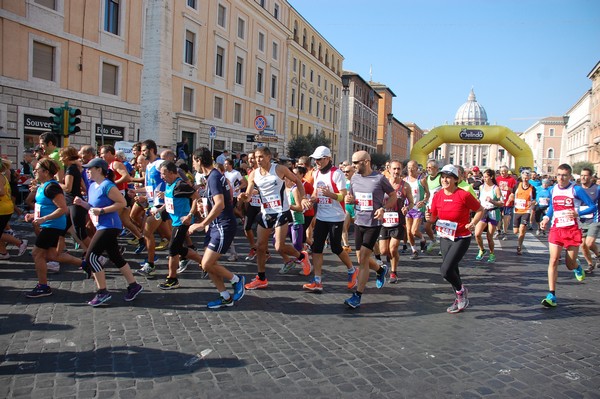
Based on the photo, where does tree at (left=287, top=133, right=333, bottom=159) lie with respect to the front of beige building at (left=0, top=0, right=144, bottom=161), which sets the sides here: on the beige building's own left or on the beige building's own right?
on the beige building's own left

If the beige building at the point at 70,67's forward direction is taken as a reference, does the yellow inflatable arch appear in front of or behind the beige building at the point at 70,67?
in front

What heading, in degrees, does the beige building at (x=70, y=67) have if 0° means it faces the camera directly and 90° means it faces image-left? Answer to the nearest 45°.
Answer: approximately 315°

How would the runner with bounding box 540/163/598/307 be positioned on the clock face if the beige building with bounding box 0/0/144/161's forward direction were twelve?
The runner is roughly at 1 o'clock from the beige building.

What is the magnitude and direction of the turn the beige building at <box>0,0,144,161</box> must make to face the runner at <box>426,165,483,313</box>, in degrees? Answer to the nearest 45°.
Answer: approximately 45° to its right

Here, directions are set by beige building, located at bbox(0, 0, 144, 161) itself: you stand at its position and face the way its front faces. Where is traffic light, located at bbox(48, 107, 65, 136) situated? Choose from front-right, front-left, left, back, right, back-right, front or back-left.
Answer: front-right

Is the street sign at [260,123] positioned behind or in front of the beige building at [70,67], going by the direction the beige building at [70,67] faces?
in front

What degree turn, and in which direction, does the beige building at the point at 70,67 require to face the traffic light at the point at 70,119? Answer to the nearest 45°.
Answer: approximately 45° to its right

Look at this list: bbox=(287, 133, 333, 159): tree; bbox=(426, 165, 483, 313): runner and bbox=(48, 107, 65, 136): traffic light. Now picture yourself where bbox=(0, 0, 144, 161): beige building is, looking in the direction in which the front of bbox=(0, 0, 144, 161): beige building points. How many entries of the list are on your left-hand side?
1

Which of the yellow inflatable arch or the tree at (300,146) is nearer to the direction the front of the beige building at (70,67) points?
the yellow inflatable arch

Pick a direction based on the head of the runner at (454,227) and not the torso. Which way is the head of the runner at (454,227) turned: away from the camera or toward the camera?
toward the camera
